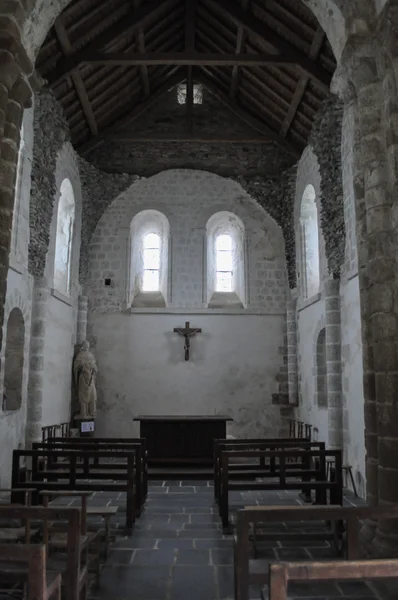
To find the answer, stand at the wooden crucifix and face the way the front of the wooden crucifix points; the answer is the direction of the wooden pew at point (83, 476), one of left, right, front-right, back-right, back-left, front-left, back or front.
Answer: front

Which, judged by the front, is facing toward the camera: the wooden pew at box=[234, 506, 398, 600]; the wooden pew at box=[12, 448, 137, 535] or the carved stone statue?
the carved stone statue

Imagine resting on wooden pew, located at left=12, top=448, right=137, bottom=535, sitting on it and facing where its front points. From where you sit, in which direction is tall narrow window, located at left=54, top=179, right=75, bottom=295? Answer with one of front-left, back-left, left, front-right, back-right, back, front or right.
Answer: front

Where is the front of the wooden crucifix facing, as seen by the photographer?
facing the viewer

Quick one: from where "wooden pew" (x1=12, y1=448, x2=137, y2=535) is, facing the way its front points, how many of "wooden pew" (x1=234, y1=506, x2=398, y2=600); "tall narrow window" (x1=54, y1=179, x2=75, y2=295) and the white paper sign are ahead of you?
2

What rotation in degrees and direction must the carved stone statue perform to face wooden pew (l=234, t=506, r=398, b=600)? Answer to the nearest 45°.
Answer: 0° — it already faces it

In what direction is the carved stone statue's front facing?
toward the camera

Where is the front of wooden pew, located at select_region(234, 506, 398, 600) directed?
away from the camera

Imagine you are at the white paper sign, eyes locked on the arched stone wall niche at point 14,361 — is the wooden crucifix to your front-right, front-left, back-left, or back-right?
back-left

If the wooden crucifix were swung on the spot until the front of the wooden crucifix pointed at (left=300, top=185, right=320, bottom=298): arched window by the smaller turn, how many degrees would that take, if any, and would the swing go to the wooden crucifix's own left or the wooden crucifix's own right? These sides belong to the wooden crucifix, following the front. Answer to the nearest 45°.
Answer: approximately 90° to the wooden crucifix's own left

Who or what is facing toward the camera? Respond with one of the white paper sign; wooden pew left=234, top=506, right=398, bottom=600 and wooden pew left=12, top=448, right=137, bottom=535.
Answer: the white paper sign

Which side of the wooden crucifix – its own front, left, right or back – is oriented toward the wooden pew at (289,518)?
front

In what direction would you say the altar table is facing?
toward the camera

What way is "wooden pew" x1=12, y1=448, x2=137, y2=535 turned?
away from the camera
